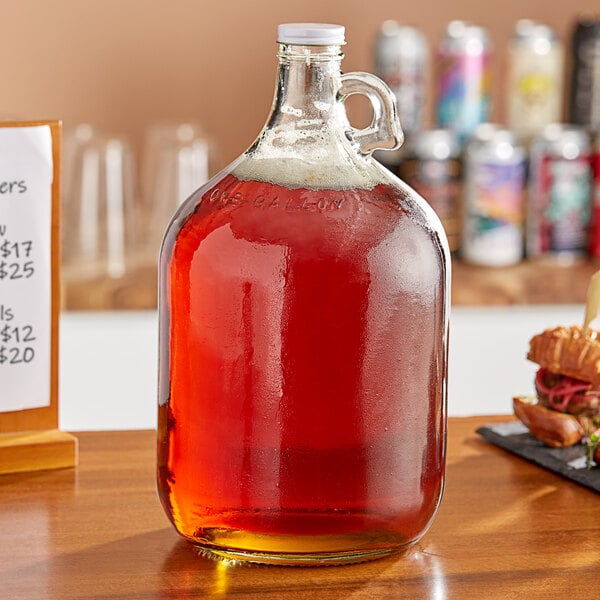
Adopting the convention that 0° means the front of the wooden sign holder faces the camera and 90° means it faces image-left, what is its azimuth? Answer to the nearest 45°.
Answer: approximately 0°

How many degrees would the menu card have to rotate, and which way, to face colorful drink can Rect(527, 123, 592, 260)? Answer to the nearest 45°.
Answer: approximately 135° to its left

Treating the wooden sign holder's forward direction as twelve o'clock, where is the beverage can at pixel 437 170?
The beverage can is roughly at 7 o'clock from the wooden sign holder.

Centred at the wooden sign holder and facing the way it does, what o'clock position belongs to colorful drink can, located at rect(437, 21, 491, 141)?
The colorful drink can is roughly at 7 o'clock from the wooden sign holder.

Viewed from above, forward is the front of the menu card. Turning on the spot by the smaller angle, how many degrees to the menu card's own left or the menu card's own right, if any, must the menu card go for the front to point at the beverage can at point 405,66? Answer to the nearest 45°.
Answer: approximately 135° to the menu card's own left

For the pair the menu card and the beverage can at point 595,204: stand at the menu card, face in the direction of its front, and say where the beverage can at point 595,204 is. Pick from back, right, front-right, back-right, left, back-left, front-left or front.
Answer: back-left

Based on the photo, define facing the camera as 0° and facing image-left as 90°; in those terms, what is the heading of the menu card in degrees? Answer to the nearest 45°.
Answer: approximately 0°
